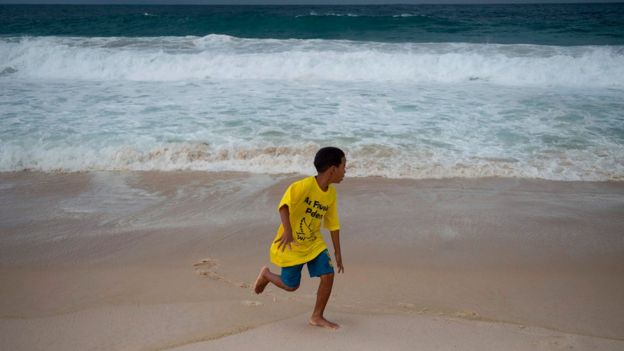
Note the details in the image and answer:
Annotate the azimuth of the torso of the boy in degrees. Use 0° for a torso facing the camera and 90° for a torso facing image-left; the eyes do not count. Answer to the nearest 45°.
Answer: approximately 315°

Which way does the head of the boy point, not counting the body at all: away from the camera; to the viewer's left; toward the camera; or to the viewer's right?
to the viewer's right
